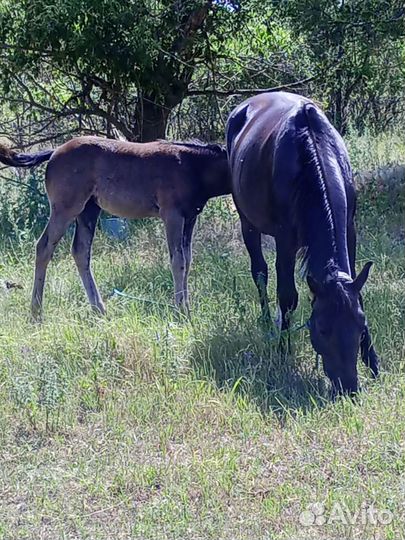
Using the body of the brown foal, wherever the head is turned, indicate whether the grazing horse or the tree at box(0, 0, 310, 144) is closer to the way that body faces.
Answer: the grazing horse

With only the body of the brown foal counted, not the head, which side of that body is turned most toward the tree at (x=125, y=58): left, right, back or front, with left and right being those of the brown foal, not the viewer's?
left

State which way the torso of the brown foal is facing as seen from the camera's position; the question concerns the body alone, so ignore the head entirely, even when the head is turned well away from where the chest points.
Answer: to the viewer's right

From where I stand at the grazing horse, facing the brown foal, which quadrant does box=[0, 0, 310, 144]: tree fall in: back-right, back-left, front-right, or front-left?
front-right

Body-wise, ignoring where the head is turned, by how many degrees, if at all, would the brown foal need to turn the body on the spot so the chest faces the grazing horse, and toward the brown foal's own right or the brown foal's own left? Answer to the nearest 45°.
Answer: approximately 45° to the brown foal's own right
